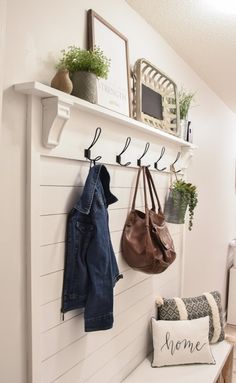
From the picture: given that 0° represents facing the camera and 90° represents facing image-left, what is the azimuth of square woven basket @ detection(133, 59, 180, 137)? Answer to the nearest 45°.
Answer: approximately 315°

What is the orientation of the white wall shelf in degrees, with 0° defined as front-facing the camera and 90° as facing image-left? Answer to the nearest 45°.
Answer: approximately 315°

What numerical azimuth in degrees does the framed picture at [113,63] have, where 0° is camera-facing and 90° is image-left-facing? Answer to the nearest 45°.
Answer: approximately 315°
